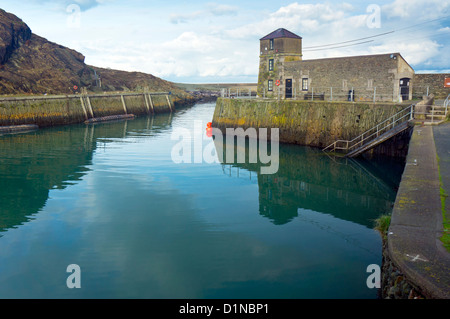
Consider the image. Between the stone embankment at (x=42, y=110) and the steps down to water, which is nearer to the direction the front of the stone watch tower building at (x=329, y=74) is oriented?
the steps down to water

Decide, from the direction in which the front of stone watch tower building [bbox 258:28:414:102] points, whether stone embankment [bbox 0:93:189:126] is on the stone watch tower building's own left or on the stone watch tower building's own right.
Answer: on the stone watch tower building's own right

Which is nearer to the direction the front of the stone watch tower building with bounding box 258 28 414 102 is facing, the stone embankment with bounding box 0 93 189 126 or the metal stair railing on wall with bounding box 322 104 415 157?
the metal stair railing on wall

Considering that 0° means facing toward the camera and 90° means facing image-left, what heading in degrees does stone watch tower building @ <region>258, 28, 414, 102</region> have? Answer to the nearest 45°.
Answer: approximately 0°

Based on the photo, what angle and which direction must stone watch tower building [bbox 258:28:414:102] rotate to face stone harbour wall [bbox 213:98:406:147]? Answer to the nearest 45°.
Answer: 0° — it already faces it

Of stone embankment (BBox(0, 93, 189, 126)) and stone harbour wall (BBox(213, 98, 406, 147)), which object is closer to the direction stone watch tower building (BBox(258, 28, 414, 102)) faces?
the stone harbour wall

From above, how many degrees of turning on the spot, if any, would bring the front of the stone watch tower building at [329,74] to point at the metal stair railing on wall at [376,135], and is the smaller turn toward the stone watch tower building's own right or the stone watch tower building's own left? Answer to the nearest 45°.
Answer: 0° — it already faces it

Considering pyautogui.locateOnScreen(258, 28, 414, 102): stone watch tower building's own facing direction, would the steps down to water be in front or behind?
in front
